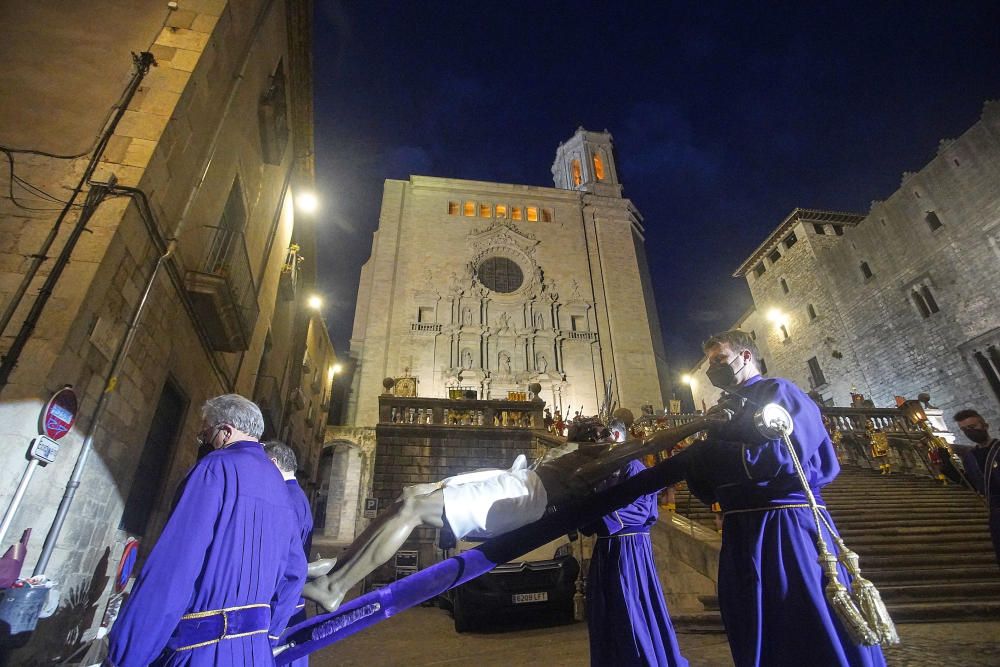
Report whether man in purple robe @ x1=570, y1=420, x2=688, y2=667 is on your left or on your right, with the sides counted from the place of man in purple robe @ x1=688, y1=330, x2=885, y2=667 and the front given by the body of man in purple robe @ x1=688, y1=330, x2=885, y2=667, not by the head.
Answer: on your right

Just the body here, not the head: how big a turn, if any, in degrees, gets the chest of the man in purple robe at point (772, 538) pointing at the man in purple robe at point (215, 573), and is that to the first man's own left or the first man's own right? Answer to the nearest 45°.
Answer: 0° — they already face them

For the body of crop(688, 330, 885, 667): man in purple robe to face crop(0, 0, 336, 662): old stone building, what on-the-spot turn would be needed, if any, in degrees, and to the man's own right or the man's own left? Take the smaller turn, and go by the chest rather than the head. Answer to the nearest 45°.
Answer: approximately 45° to the man's own right

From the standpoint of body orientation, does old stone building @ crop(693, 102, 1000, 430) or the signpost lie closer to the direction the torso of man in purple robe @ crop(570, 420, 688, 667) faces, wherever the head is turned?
the signpost

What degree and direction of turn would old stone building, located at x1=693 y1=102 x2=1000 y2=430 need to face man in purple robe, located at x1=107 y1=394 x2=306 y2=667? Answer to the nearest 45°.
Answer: approximately 45° to its left

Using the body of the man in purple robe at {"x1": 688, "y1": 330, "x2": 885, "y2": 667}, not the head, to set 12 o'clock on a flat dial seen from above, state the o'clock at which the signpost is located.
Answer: The signpost is roughly at 1 o'clock from the man in purple robe.

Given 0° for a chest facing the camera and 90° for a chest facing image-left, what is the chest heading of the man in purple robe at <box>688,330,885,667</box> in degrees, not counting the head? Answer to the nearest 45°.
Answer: approximately 45°

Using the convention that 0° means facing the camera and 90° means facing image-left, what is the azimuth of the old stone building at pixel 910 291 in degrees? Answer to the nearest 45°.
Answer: approximately 45°

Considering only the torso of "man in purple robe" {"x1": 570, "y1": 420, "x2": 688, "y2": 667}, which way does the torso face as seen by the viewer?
to the viewer's left
